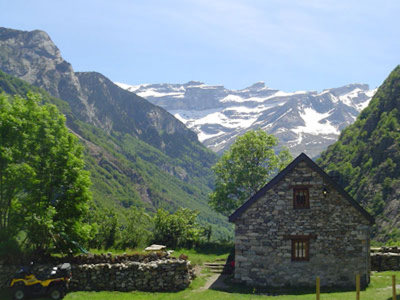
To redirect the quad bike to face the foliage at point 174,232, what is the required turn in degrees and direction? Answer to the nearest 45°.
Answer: approximately 135° to its right

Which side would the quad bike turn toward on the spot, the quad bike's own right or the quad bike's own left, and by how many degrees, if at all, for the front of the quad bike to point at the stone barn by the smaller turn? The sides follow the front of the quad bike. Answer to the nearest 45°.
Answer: approximately 180°

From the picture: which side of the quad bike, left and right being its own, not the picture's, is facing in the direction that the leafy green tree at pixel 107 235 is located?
right

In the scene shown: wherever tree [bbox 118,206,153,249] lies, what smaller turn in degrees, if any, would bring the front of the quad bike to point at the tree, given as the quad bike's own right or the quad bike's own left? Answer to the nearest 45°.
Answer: approximately 135° to the quad bike's own right

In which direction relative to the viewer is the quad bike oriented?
to the viewer's left

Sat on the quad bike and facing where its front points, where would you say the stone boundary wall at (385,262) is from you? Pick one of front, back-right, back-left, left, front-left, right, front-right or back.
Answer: back
